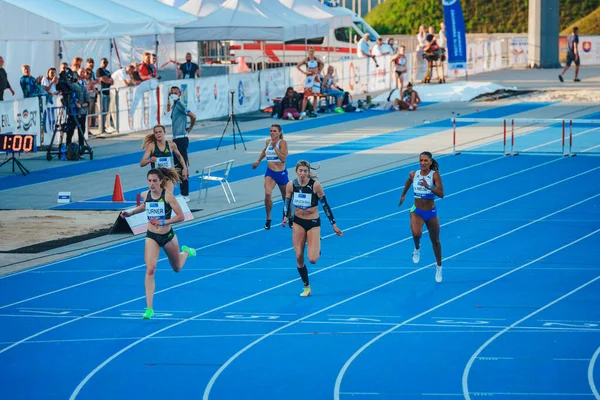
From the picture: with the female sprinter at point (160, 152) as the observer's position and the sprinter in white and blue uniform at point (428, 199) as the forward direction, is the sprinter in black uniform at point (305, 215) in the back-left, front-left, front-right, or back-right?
front-right

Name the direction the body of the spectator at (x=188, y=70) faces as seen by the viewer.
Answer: toward the camera

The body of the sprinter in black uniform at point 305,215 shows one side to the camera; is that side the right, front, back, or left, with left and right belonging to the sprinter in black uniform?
front

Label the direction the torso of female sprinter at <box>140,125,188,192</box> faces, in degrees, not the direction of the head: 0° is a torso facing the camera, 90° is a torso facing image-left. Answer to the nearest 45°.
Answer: approximately 0°

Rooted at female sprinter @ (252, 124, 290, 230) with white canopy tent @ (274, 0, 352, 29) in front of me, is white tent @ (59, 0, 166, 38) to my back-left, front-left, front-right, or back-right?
front-left

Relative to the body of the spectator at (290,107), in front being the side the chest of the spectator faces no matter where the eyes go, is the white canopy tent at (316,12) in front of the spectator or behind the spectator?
behind

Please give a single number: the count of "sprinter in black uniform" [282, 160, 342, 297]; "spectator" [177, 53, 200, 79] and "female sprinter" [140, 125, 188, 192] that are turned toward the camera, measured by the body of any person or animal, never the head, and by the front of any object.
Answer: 3

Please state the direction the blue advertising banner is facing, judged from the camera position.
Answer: facing the viewer

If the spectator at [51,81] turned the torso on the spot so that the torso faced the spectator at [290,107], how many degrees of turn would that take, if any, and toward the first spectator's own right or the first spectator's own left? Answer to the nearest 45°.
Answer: approximately 90° to the first spectator's own left

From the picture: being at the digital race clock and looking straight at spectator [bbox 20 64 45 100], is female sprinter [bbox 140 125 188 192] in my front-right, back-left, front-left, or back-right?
back-right

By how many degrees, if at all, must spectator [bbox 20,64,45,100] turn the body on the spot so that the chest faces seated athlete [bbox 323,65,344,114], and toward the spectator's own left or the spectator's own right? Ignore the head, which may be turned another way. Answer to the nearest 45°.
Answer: approximately 90° to the spectator's own left

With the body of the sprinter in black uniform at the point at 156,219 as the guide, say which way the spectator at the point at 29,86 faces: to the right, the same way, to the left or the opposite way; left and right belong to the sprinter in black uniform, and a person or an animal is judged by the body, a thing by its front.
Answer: to the left

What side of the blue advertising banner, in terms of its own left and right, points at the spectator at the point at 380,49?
right

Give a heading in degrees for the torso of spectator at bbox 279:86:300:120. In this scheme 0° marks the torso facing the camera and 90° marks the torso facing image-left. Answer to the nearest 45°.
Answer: approximately 0°

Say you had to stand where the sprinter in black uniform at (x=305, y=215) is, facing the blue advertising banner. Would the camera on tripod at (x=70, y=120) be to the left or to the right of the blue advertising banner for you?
left

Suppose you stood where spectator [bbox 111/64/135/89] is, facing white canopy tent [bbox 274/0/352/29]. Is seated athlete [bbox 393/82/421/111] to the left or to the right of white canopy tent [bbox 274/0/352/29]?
right

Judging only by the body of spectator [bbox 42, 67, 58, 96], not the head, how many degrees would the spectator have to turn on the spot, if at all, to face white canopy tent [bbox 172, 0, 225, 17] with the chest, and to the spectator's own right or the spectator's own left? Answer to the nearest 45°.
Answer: approximately 90° to the spectator's own left
